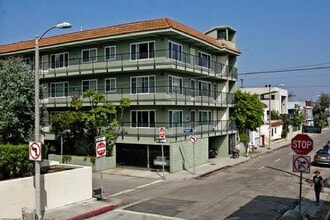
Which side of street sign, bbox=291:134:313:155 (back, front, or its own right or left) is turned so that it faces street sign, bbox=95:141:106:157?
right

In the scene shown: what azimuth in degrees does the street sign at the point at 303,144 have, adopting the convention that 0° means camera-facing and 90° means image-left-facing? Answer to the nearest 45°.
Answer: approximately 0°

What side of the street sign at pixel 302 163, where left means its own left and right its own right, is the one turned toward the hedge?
right

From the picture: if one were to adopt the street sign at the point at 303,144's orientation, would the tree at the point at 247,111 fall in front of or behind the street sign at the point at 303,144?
behind

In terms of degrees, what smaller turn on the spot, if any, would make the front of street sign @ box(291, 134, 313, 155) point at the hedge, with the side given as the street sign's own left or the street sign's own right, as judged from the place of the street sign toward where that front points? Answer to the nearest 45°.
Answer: approximately 90° to the street sign's own right

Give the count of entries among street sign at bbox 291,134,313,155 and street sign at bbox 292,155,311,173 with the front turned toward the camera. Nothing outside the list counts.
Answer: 2

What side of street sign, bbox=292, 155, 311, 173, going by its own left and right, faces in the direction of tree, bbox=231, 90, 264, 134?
back

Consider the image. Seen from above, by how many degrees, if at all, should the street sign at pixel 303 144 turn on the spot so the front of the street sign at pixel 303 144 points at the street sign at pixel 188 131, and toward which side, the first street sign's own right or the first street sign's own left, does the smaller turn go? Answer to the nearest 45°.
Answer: approximately 135° to the first street sign's own right

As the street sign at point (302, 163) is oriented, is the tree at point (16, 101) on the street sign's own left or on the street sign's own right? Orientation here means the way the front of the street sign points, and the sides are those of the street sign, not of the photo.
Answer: on the street sign's own right

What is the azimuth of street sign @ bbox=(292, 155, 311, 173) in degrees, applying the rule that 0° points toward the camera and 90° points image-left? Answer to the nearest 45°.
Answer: approximately 0°
